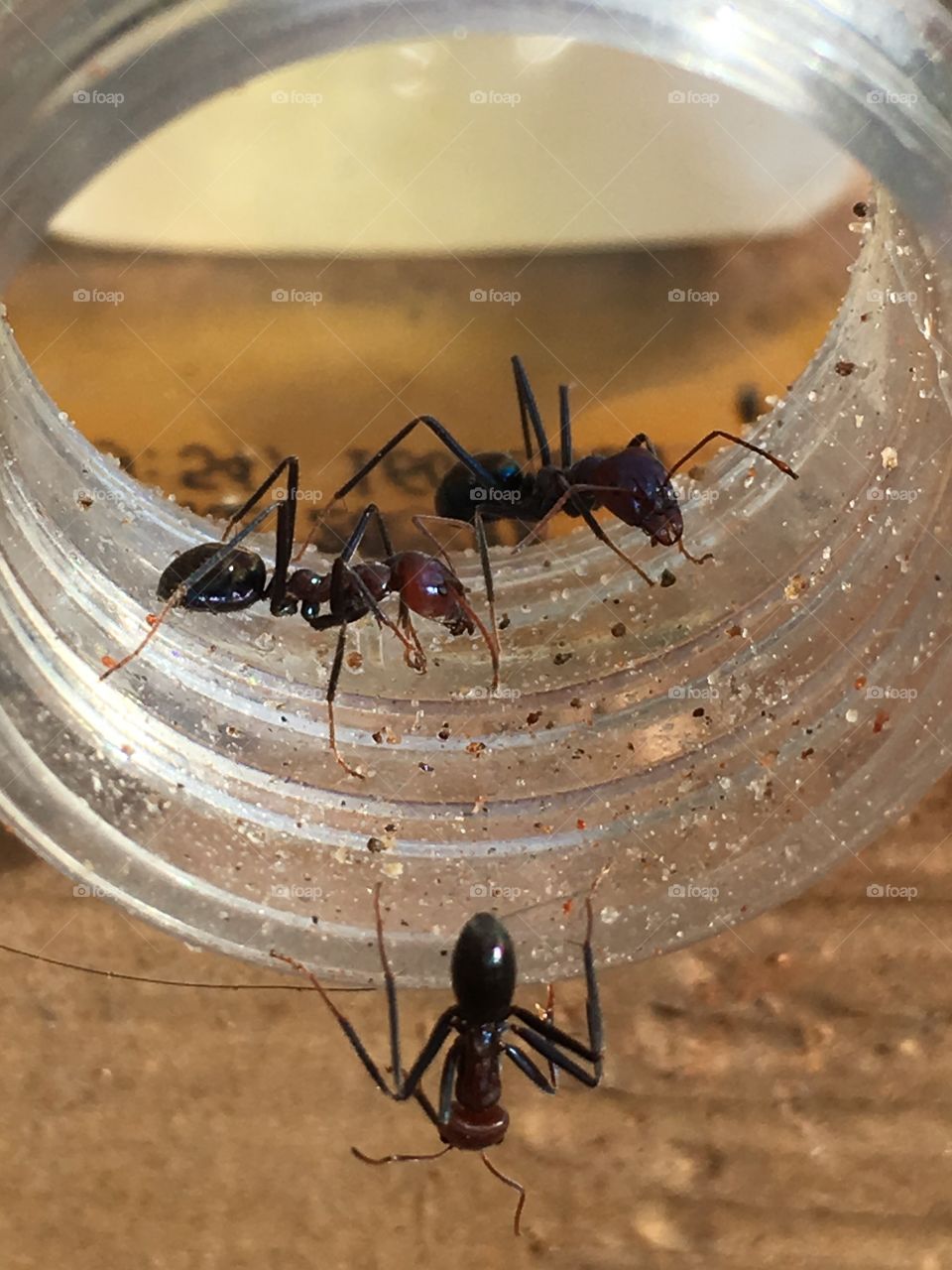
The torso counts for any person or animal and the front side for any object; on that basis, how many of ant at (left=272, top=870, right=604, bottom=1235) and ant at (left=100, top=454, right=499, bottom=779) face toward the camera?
1

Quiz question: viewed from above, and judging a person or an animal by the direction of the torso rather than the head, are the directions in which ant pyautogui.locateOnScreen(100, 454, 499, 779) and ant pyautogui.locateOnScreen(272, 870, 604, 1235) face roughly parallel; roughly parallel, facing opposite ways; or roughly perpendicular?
roughly perpendicular

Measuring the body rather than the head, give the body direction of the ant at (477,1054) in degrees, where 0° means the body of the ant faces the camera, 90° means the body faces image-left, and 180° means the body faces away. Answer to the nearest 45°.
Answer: approximately 0°

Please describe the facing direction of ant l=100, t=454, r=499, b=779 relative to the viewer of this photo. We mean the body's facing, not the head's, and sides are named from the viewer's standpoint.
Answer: facing to the right of the viewer
